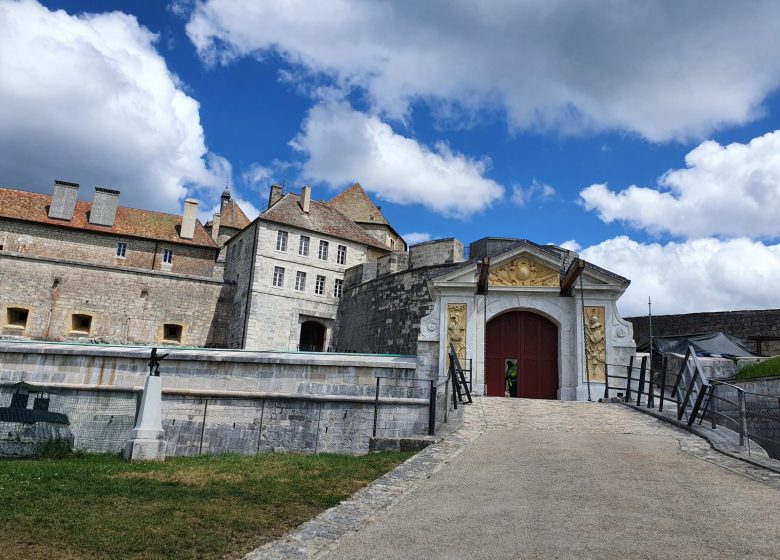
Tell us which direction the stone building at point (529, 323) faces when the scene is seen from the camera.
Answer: facing the viewer

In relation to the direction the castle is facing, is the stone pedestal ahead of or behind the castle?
ahead

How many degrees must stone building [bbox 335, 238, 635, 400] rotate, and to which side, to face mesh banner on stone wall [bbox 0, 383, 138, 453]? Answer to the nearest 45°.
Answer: approximately 90° to its right

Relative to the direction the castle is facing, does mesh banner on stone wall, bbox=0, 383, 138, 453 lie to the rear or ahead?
ahead

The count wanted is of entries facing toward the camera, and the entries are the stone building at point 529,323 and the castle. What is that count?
2

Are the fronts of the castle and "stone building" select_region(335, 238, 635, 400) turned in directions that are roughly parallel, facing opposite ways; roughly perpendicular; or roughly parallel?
roughly parallel

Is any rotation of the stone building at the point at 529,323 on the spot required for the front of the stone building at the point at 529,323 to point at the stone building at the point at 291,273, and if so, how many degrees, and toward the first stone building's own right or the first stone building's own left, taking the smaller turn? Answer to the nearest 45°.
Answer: approximately 135° to the first stone building's own right

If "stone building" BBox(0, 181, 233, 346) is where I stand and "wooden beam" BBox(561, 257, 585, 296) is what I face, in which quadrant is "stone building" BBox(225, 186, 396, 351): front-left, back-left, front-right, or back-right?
front-left
